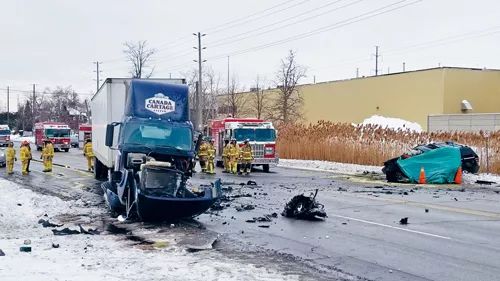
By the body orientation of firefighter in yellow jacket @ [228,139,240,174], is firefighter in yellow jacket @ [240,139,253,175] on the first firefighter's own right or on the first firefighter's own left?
on the first firefighter's own left

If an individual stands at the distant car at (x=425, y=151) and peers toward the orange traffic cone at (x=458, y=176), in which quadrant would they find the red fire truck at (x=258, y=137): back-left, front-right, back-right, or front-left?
back-right

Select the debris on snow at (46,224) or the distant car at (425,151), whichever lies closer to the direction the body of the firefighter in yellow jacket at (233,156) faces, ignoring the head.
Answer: the debris on snow

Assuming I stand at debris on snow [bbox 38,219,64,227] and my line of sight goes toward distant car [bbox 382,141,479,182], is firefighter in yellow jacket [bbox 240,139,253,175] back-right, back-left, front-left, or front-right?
front-left

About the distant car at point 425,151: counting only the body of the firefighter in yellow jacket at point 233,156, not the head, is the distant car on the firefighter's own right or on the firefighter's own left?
on the firefighter's own left

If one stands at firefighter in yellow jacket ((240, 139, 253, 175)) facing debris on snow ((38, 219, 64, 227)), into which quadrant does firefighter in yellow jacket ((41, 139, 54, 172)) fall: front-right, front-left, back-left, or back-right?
front-right

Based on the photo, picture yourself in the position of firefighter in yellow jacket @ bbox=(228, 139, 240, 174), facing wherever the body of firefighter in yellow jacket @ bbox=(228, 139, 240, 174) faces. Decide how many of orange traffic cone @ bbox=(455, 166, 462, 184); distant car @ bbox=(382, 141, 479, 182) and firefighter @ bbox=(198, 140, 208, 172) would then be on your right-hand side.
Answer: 1

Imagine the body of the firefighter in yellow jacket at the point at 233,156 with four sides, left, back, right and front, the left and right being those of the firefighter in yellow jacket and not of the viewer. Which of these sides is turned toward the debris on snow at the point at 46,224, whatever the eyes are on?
front

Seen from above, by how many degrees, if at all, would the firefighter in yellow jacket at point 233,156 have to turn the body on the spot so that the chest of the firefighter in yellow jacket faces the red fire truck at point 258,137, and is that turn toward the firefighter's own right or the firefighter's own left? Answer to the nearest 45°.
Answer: approximately 135° to the firefighter's own left

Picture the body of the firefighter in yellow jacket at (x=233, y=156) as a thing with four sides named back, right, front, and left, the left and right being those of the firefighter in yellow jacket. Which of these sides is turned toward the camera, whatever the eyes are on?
front

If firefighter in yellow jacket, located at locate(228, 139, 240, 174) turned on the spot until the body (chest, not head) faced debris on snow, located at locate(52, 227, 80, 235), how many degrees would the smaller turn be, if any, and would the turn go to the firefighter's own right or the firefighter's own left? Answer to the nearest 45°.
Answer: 0° — they already face it

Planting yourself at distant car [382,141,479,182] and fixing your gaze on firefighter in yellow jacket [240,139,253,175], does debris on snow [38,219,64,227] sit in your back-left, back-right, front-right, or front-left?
front-left

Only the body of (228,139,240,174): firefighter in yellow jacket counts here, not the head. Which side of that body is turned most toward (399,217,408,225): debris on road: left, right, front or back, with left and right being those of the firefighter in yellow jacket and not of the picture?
front

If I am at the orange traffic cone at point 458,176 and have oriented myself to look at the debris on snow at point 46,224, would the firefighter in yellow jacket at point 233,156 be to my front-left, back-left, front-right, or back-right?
front-right

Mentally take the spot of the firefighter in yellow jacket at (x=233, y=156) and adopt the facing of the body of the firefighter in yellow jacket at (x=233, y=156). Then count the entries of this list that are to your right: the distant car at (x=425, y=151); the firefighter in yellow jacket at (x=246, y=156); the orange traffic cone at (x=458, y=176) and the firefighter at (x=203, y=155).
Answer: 1

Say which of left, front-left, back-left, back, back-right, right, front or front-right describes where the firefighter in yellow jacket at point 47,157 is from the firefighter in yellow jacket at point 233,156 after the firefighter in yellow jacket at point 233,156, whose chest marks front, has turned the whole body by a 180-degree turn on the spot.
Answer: left

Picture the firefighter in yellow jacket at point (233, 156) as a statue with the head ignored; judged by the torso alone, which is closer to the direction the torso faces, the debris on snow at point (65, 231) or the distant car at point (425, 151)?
the debris on snow
